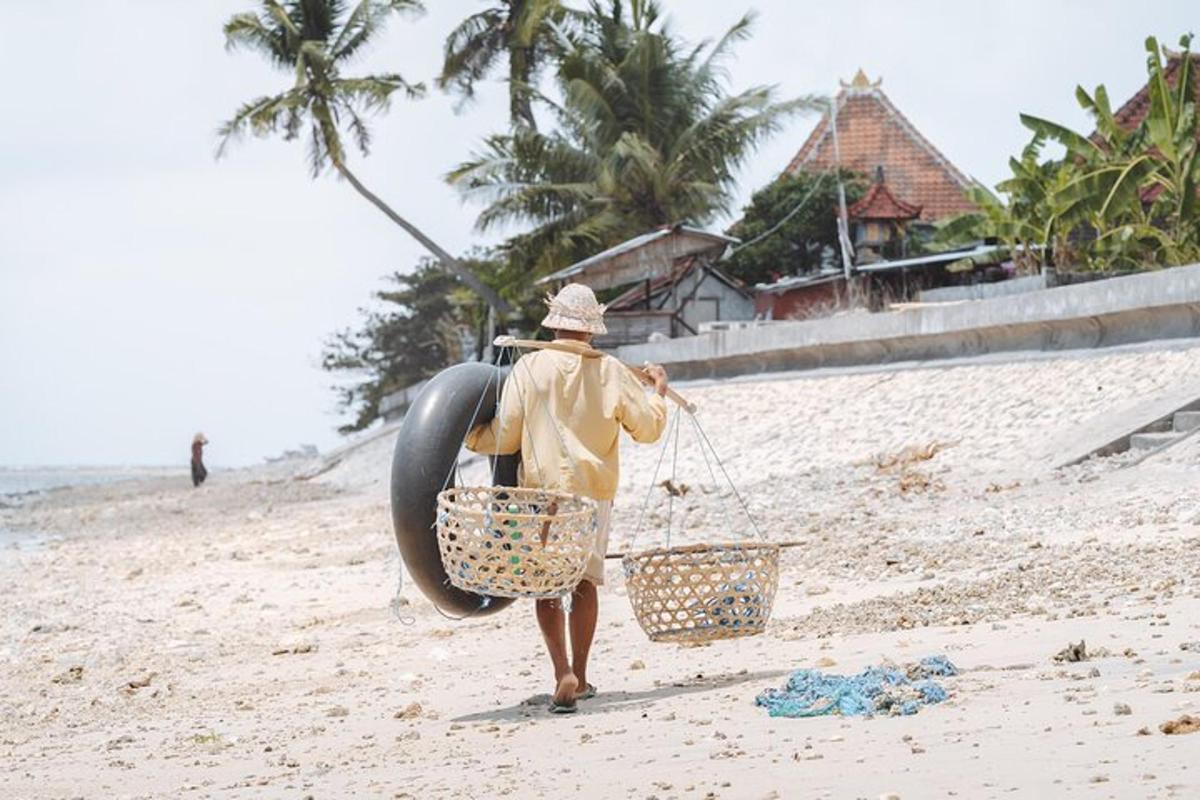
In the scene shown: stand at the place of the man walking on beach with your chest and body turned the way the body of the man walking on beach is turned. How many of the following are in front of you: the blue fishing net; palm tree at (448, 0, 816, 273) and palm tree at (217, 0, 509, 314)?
2

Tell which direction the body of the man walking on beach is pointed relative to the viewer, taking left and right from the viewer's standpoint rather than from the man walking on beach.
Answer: facing away from the viewer

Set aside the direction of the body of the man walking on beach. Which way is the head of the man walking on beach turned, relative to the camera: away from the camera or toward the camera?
away from the camera

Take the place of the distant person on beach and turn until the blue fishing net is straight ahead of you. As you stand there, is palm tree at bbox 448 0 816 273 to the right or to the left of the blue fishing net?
left

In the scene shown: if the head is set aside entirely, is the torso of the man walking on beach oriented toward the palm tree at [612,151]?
yes

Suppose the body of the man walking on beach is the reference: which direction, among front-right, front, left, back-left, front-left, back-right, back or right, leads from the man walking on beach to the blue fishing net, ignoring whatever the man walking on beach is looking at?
back-right

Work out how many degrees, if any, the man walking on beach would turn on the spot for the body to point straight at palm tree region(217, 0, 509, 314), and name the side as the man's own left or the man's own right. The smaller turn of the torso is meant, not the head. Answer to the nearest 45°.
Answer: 0° — they already face it

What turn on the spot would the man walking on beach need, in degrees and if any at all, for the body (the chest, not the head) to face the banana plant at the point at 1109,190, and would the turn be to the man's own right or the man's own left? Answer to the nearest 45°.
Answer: approximately 45° to the man's own right

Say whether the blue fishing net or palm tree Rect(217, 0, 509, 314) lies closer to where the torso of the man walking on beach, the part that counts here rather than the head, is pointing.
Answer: the palm tree
